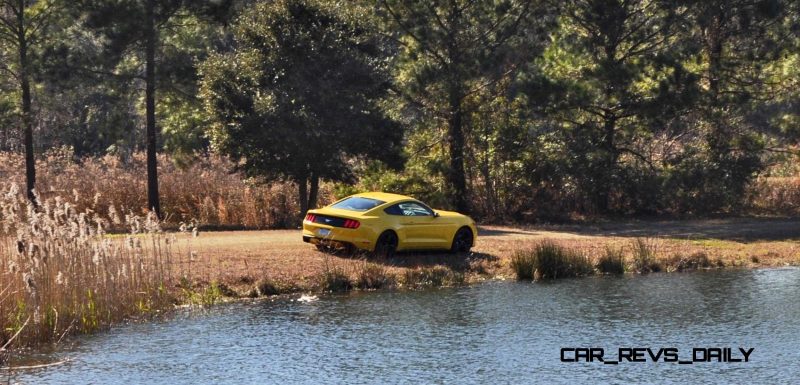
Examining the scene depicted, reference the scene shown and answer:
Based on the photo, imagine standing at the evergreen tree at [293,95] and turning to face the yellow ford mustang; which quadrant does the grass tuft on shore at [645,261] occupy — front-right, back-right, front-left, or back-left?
front-left

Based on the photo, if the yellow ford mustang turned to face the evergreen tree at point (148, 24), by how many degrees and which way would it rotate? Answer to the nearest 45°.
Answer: approximately 90° to its left

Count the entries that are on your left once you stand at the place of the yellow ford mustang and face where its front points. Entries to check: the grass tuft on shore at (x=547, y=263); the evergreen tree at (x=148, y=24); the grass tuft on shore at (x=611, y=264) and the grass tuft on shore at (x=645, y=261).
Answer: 1

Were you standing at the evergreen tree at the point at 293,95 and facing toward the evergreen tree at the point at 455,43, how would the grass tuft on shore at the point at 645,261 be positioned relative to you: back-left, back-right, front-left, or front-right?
front-right

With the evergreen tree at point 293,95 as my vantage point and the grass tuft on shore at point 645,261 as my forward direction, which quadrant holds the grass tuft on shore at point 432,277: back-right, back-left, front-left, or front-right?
front-right

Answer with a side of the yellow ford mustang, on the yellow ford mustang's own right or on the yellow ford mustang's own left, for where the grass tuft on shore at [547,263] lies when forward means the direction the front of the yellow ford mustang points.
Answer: on the yellow ford mustang's own right

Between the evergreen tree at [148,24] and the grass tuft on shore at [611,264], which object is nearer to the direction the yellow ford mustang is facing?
the grass tuft on shore

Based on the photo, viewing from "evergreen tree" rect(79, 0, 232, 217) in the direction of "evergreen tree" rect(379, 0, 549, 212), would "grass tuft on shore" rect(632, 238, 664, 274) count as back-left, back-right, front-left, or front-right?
front-right

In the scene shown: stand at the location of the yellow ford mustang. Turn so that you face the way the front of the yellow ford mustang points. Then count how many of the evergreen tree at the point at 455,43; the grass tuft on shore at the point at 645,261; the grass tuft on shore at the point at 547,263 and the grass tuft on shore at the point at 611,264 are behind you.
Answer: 0

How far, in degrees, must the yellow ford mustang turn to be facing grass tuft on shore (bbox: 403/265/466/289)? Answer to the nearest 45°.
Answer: approximately 90° to its right

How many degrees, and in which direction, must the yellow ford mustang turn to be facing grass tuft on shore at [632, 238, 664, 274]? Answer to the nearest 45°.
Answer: approximately 45° to its right

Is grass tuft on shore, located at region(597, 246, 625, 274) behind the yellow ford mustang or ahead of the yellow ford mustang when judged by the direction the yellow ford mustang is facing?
ahead

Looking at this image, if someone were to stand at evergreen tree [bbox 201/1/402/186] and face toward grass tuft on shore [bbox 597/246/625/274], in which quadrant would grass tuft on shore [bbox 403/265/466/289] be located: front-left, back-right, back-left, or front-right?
front-right

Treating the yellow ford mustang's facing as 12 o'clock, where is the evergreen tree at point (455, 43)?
The evergreen tree is roughly at 11 o'clock from the yellow ford mustang.

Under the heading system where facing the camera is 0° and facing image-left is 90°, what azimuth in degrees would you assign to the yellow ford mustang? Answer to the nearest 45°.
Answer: approximately 225°

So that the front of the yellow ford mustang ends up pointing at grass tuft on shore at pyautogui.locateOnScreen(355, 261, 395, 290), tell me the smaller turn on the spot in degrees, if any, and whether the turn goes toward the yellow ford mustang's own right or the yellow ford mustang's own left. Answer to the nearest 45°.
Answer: approximately 135° to the yellow ford mustang's own right

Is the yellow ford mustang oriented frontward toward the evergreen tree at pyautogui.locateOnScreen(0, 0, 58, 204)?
no

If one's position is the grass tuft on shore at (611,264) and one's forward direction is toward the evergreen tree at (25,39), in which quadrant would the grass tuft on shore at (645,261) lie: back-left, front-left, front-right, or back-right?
back-right
